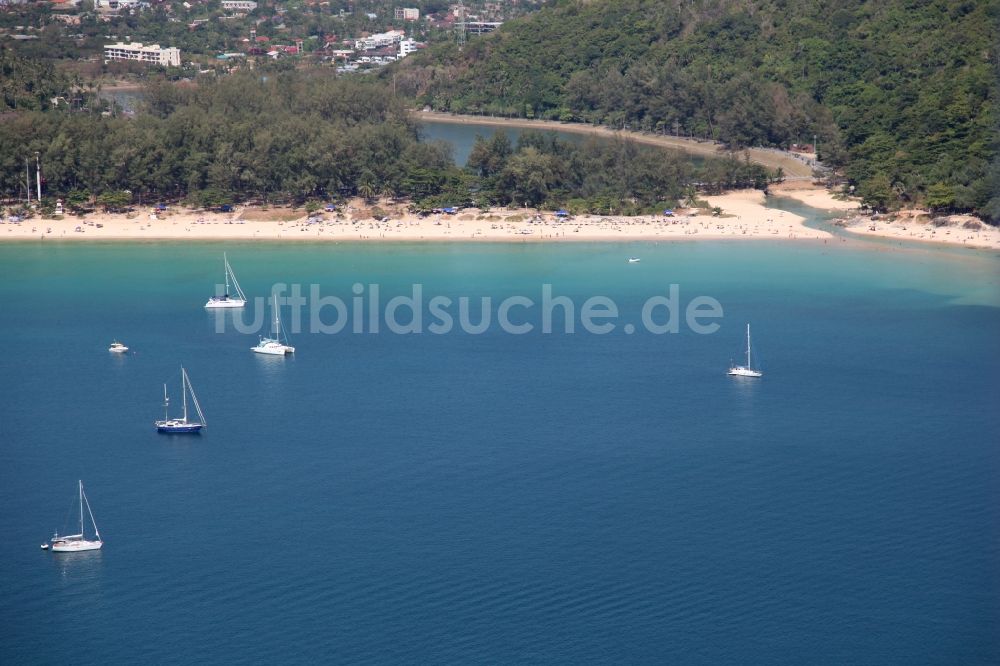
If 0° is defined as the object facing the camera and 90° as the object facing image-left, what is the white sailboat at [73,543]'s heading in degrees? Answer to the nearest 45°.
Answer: approximately 270°
